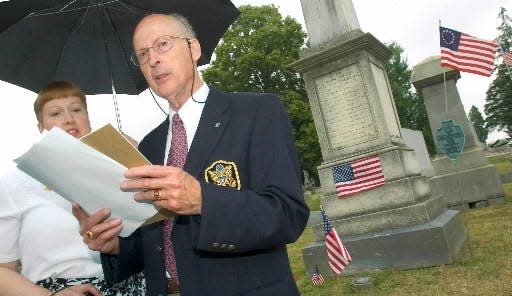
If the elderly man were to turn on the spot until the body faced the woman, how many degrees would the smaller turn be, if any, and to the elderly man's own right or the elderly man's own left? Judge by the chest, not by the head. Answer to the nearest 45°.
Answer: approximately 90° to the elderly man's own right

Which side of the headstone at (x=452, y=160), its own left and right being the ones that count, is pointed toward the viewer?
front

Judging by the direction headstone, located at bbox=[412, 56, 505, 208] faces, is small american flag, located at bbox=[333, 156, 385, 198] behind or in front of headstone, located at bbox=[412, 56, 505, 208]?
in front

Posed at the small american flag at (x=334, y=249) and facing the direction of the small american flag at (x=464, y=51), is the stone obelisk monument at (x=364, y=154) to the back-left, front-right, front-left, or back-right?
front-left

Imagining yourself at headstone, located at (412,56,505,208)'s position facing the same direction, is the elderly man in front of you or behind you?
in front

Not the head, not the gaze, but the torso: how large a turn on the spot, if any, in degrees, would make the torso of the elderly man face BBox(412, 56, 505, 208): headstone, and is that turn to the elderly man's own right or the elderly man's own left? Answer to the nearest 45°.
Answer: approximately 180°

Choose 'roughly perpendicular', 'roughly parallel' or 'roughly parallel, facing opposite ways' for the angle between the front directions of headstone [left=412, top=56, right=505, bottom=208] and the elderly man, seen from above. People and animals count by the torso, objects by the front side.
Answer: roughly parallel

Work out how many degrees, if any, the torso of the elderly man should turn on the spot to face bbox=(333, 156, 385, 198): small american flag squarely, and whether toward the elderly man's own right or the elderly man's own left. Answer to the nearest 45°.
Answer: approximately 180°

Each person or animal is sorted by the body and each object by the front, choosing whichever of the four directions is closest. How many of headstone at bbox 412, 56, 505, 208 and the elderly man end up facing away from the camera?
0

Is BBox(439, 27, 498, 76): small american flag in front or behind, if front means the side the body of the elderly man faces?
behind

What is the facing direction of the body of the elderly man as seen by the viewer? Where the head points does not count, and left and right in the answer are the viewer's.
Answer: facing the viewer and to the left of the viewer

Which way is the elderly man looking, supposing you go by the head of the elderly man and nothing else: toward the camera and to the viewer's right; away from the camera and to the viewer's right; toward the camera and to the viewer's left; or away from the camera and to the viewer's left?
toward the camera and to the viewer's left
